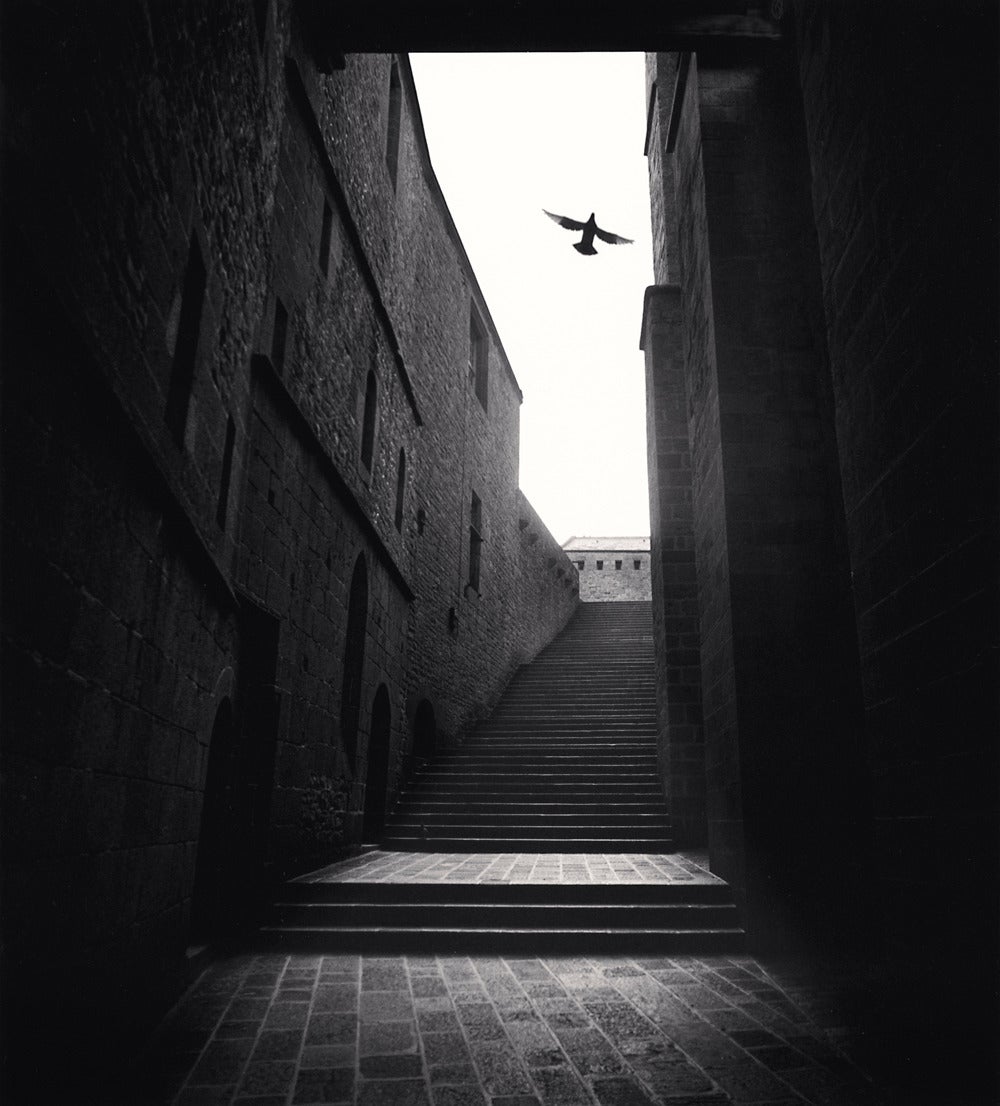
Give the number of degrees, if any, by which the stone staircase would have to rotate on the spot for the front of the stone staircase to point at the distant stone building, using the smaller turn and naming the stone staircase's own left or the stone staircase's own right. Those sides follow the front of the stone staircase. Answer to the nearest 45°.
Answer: approximately 180°

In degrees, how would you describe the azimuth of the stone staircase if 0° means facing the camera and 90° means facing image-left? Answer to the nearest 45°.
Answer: approximately 0°
